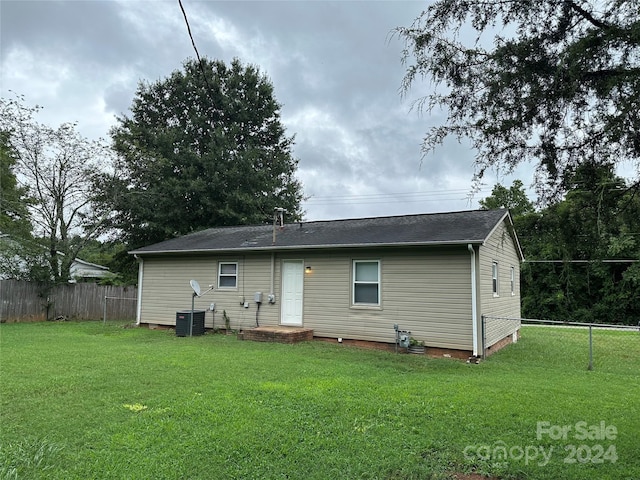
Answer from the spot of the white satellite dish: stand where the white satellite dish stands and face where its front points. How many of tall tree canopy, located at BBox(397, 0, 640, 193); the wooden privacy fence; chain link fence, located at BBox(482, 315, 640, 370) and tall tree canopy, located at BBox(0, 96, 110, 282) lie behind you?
2

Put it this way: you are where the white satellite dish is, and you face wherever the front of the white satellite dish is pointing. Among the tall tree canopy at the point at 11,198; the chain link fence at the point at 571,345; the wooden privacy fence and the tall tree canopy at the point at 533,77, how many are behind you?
2
